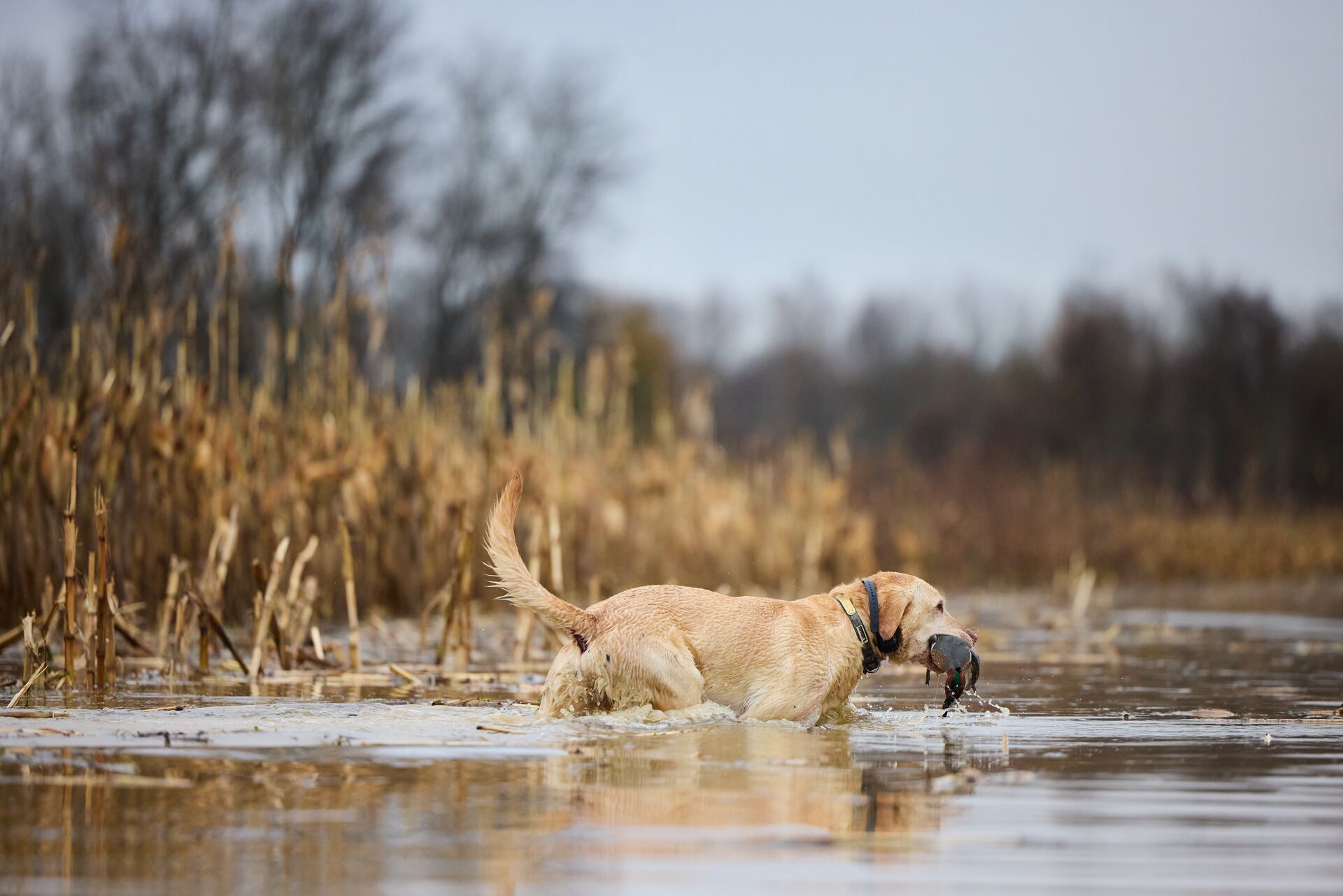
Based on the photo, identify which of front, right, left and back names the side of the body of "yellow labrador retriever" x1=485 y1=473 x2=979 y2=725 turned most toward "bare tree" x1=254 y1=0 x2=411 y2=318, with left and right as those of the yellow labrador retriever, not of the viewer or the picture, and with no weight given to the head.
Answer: left

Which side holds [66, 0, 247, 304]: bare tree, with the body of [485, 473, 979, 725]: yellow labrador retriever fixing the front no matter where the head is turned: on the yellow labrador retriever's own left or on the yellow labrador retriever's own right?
on the yellow labrador retriever's own left

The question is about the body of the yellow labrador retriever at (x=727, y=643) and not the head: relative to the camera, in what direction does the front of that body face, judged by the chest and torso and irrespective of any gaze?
to the viewer's right
